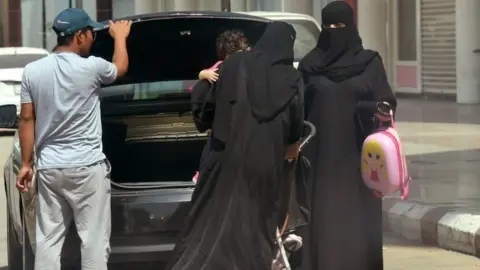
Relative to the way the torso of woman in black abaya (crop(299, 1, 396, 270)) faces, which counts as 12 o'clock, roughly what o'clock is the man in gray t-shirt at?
The man in gray t-shirt is roughly at 2 o'clock from the woman in black abaya.

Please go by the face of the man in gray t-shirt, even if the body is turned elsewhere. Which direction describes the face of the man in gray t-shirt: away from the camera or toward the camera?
away from the camera

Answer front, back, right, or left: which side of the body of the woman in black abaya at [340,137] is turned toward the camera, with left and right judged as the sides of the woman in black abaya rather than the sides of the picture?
front

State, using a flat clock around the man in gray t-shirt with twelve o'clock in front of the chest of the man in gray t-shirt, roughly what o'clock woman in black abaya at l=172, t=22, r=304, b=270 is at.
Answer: The woman in black abaya is roughly at 2 o'clock from the man in gray t-shirt.

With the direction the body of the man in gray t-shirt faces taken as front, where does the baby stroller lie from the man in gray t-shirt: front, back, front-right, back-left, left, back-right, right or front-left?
front-right

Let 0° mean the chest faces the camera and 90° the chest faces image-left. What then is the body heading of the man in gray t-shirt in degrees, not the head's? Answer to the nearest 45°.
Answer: approximately 225°

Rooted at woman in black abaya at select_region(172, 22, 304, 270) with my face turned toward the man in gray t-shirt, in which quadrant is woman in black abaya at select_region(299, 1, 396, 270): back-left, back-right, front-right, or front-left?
back-right

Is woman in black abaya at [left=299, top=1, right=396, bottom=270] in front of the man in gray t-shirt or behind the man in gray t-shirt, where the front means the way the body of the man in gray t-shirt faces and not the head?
in front

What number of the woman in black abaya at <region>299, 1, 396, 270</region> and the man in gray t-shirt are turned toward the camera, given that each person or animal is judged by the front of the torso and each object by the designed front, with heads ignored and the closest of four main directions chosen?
1
